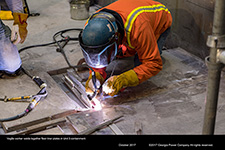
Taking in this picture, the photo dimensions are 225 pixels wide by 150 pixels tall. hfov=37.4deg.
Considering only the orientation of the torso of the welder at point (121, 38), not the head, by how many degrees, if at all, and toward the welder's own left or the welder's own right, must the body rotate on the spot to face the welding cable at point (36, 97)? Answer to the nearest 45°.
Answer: approximately 45° to the welder's own right

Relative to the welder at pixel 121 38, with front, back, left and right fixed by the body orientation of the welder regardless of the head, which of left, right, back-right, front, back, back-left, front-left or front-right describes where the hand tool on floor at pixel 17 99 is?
front-right

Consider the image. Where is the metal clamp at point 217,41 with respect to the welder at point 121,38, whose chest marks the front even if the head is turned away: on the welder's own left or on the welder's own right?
on the welder's own left

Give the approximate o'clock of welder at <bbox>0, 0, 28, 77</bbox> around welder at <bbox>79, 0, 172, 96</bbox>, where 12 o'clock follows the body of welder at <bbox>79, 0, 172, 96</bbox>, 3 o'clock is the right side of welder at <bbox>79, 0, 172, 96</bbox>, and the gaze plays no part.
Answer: welder at <bbox>0, 0, 28, 77</bbox> is roughly at 2 o'clock from welder at <bbox>79, 0, 172, 96</bbox>.

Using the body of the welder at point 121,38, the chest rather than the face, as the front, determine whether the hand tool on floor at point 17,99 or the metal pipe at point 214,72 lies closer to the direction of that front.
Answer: the hand tool on floor

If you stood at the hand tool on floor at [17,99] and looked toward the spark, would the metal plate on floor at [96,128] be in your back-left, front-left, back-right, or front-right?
front-right

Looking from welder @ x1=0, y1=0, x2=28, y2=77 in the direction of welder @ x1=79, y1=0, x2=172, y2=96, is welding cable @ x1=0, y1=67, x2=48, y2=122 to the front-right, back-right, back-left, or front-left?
front-right

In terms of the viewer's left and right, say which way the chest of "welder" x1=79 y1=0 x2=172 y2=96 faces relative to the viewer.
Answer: facing the viewer and to the left of the viewer

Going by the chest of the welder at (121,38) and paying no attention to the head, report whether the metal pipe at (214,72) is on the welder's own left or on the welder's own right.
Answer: on the welder's own left
